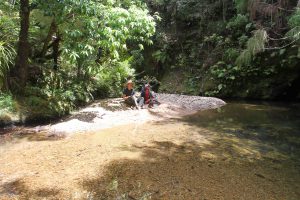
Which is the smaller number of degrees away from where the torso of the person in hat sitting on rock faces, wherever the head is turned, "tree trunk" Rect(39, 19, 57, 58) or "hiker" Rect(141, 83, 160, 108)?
the hiker

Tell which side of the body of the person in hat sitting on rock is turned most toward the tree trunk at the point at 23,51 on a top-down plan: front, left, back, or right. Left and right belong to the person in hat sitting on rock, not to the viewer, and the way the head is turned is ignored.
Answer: right

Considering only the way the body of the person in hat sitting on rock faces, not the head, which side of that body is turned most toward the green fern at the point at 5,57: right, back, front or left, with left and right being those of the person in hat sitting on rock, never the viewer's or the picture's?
right

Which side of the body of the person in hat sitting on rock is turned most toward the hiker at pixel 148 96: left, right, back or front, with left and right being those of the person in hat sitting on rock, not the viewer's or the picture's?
left

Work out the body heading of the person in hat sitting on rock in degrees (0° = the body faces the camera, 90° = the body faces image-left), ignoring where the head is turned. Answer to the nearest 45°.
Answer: approximately 315°
